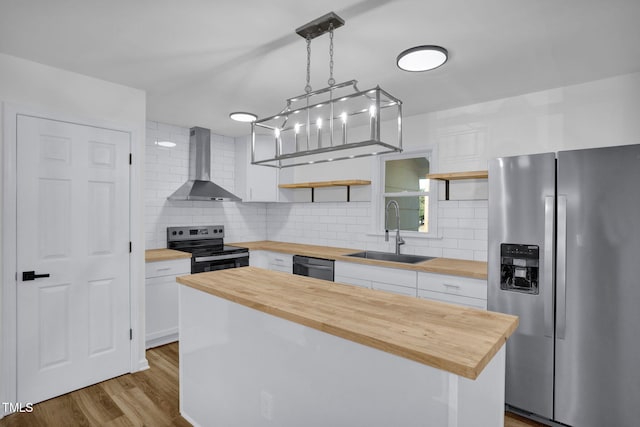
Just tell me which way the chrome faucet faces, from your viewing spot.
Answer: facing the viewer and to the left of the viewer

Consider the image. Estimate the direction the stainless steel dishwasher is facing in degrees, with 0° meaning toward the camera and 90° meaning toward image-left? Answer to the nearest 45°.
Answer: approximately 45°

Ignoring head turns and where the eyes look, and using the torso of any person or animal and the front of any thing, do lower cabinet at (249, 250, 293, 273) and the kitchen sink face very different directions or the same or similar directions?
same or similar directions

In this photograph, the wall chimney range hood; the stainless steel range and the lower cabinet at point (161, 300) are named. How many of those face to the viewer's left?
0

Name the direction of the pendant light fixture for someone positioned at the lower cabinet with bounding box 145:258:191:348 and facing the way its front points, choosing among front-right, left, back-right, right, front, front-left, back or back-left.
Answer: front

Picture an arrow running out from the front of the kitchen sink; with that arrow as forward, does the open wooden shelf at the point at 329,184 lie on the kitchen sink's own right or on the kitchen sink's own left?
on the kitchen sink's own right

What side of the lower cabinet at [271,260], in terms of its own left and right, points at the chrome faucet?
left

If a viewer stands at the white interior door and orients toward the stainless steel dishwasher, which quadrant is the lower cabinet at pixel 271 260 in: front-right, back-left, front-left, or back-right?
front-left

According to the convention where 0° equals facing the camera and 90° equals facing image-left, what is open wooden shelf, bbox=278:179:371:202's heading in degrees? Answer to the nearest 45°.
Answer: approximately 45°

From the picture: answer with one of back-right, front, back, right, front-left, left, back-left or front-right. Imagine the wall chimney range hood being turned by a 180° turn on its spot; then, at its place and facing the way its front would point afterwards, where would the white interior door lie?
left

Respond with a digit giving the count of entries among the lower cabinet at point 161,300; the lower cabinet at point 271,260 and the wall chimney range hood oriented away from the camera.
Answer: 0
